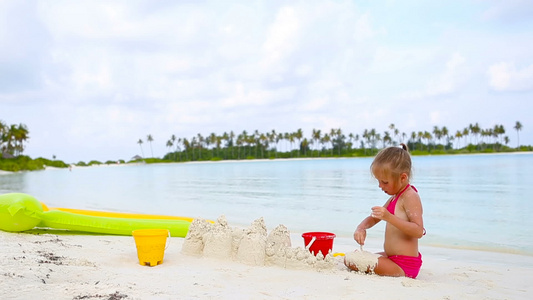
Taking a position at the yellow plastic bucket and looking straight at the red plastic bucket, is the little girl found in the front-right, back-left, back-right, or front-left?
front-right

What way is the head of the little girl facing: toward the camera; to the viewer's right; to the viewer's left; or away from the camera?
to the viewer's left

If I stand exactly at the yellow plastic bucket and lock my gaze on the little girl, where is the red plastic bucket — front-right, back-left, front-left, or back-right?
front-left

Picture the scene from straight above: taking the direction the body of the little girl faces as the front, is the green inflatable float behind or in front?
in front

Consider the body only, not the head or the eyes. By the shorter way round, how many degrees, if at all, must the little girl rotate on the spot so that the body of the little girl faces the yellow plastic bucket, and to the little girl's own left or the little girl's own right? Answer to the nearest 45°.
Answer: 0° — they already face it

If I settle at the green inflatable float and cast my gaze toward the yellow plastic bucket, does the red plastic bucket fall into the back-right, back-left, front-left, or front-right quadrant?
front-left

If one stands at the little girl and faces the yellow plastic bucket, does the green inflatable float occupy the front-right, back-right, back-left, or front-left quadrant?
front-right

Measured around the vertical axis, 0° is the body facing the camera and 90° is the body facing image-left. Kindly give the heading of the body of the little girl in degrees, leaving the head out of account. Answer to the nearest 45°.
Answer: approximately 90°

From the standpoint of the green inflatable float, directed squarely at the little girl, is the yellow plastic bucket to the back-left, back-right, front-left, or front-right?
front-right

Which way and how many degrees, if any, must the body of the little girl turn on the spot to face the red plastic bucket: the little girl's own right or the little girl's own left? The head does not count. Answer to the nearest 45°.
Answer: approximately 45° to the little girl's own right
